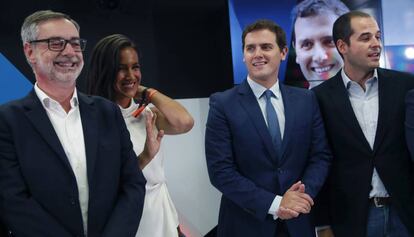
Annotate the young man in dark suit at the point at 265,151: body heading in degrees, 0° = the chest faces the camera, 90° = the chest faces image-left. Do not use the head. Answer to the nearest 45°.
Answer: approximately 0°

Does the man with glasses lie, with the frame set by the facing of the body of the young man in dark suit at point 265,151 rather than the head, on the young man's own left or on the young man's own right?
on the young man's own right

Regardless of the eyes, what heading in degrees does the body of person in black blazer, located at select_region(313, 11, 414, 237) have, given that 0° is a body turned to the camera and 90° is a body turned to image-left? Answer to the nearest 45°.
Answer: approximately 315°

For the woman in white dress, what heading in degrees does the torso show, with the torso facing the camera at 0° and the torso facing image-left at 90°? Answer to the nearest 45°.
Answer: approximately 315°

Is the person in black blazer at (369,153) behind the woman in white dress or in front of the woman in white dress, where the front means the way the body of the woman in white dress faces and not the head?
in front

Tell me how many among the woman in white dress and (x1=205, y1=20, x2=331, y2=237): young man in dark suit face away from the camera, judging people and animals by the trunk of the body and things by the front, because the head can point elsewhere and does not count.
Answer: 0

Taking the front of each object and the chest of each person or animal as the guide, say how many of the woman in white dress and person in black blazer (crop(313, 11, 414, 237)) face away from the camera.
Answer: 0

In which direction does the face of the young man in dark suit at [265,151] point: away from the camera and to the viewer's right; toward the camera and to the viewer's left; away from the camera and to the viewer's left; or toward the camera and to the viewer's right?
toward the camera and to the viewer's left

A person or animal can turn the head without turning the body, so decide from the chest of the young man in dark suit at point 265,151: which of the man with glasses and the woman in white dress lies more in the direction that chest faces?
the man with glasses

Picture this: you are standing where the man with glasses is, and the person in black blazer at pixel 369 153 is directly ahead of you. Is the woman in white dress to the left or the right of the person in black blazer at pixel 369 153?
left

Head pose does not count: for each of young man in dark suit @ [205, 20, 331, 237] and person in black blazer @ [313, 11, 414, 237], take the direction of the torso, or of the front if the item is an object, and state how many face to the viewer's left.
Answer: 0

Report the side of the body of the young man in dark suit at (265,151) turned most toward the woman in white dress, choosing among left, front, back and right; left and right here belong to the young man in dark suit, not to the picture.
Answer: right
